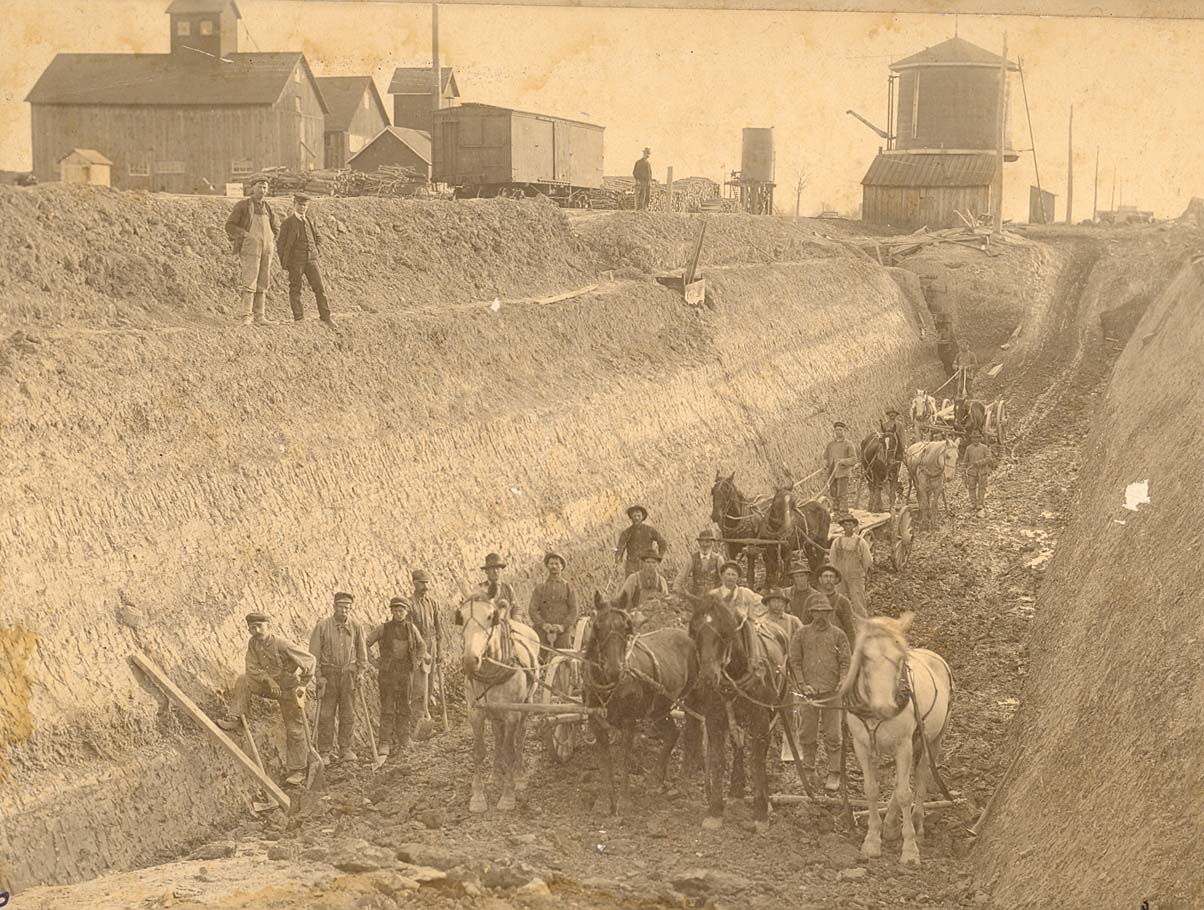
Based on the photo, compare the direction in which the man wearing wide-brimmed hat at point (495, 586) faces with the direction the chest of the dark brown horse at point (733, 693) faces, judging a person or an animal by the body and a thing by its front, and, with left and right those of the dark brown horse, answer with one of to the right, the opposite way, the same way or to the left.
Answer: the same way

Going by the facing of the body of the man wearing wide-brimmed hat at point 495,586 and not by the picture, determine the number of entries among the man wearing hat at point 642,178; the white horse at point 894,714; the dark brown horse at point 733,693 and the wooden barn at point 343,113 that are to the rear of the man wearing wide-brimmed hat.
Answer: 2

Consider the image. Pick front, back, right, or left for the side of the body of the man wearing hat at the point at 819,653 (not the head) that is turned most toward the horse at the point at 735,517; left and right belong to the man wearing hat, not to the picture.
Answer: back

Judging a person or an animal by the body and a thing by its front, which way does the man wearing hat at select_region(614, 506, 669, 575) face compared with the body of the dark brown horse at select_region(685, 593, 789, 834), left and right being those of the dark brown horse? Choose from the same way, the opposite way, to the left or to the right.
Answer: the same way

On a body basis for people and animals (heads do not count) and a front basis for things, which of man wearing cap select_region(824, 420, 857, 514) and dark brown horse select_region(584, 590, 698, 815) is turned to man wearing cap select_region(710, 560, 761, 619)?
man wearing cap select_region(824, 420, 857, 514)

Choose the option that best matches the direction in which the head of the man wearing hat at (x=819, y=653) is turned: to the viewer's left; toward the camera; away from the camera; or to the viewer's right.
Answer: toward the camera

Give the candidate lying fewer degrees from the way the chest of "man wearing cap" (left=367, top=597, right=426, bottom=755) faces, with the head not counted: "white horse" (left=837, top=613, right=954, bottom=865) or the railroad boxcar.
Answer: the white horse

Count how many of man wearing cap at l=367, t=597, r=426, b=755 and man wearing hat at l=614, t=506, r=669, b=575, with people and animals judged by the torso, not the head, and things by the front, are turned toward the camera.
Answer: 2

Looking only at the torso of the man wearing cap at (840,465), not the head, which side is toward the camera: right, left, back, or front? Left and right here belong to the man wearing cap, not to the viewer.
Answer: front

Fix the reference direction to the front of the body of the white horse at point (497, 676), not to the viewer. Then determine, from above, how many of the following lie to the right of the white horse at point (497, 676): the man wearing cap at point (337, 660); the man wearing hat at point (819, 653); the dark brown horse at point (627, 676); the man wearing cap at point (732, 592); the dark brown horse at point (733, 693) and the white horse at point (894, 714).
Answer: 1

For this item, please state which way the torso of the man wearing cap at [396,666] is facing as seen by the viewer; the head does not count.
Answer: toward the camera

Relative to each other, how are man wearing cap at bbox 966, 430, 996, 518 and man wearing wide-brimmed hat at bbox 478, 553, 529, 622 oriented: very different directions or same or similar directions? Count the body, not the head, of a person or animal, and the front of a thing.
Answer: same or similar directions

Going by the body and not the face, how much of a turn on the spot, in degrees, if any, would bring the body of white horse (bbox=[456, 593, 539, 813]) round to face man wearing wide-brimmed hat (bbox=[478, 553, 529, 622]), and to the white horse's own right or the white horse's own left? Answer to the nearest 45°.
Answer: approximately 135° to the white horse's own right

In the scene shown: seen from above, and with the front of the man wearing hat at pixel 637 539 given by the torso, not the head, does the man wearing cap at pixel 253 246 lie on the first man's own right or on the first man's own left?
on the first man's own right

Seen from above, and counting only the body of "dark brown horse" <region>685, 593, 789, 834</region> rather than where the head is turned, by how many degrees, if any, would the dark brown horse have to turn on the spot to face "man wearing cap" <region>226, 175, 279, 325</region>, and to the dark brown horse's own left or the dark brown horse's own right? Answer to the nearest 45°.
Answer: approximately 135° to the dark brown horse's own right

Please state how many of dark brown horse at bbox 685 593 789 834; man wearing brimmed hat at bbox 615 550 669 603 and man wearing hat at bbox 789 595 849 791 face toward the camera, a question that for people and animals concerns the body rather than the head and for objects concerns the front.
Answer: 3

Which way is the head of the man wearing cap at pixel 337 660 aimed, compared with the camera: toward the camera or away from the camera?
toward the camera

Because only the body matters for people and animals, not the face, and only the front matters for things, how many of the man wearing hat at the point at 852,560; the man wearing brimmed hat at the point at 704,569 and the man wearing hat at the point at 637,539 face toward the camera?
3
